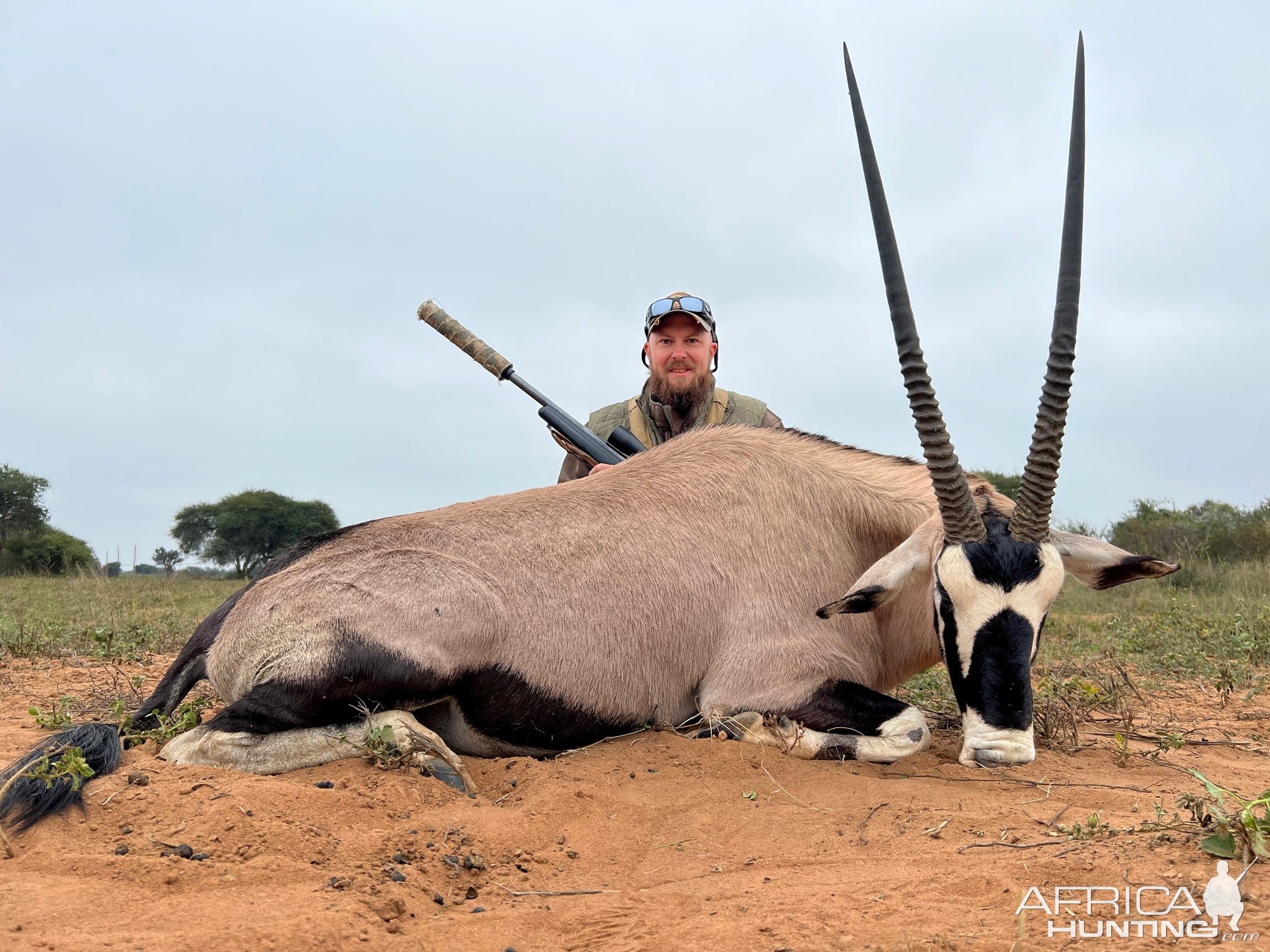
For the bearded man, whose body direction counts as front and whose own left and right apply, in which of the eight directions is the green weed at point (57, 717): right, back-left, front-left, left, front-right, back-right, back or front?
front-right

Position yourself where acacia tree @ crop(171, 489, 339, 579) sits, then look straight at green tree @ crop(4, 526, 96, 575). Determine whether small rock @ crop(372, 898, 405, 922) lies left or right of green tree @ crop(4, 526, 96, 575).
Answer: left

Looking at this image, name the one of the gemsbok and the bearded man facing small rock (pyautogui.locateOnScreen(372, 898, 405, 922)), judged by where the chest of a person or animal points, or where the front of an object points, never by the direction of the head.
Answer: the bearded man

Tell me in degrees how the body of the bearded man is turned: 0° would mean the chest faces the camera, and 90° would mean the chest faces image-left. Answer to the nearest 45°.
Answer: approximately 0°

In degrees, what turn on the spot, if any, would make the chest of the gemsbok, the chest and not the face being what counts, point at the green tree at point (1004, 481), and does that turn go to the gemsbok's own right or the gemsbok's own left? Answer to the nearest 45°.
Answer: approximately 45° to the gemsbok's own left

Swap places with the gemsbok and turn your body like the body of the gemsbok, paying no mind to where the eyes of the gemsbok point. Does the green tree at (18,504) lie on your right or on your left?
on your left

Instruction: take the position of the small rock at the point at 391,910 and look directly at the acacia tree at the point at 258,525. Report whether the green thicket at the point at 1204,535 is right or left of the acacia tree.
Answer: right

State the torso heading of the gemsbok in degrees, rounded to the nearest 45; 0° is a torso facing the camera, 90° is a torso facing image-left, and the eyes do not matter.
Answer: approximately 270°

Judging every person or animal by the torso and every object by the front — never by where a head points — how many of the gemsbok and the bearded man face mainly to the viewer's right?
1

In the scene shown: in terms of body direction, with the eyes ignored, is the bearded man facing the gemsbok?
yes

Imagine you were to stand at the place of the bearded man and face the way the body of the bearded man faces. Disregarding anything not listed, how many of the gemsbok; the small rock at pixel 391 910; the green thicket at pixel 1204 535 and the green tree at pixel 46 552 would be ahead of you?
2

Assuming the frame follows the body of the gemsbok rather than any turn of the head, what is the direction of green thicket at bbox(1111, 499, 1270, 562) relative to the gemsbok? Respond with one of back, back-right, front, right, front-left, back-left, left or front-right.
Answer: front-left

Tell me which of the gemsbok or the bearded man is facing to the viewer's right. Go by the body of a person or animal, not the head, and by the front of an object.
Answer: the gemsbok

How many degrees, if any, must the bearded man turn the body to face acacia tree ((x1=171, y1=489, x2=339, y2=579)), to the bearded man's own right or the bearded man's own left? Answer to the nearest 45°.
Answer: approximately 135° to the bearded man's own right
